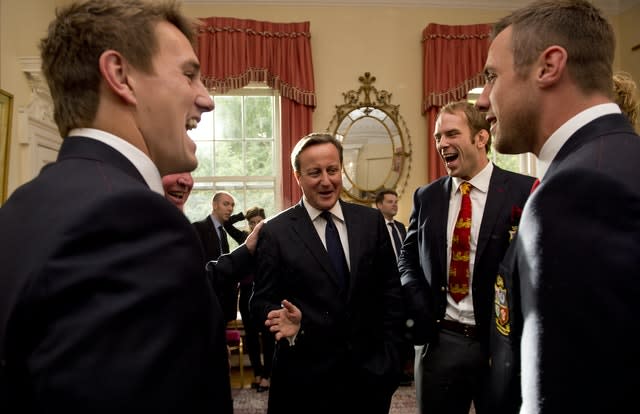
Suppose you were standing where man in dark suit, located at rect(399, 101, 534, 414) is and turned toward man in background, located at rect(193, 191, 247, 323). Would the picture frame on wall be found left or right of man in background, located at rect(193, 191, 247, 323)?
left

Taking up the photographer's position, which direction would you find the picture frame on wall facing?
facing to the right of the viewer

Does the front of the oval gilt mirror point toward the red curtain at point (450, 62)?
no

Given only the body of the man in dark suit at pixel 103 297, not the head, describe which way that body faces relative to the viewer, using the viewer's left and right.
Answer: facing away from the viewer and to the right of the viewer

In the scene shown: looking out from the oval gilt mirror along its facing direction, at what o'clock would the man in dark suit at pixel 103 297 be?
The man in dark suit is roughly at 12 o'clock from the oval gilt mirror.

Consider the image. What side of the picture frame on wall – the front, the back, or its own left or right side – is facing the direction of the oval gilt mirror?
front

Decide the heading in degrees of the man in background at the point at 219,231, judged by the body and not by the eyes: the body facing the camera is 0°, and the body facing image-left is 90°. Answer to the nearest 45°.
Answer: approximately 315°

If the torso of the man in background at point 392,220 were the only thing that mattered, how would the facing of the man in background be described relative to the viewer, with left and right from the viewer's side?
facing the viewer and to the right of the viewer

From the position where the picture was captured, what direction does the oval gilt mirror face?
facing the viewer

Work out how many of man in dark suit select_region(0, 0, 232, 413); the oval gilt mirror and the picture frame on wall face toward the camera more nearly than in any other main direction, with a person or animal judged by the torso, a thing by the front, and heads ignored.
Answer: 1

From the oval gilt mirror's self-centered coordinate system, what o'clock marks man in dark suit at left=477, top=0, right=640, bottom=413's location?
The man in dark suit is roughly at 12 o'clock from the oval gilt mirror.

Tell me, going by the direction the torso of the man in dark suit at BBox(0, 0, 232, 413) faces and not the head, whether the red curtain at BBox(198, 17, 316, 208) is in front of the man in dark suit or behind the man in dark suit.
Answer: in front

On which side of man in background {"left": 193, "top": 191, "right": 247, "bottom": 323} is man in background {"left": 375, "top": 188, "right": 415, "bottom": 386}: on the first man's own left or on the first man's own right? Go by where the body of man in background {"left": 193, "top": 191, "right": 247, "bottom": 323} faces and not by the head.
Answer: on the first man's own left

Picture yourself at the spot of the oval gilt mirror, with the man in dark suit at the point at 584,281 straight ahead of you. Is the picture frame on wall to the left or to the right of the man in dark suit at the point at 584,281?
right

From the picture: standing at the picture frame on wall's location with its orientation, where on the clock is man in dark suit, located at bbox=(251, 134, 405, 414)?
The man in dark suit is roughly at 2 o'clock from the picture frame on wall.

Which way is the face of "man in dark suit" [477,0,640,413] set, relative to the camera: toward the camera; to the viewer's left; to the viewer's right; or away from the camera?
to the viewer's left
